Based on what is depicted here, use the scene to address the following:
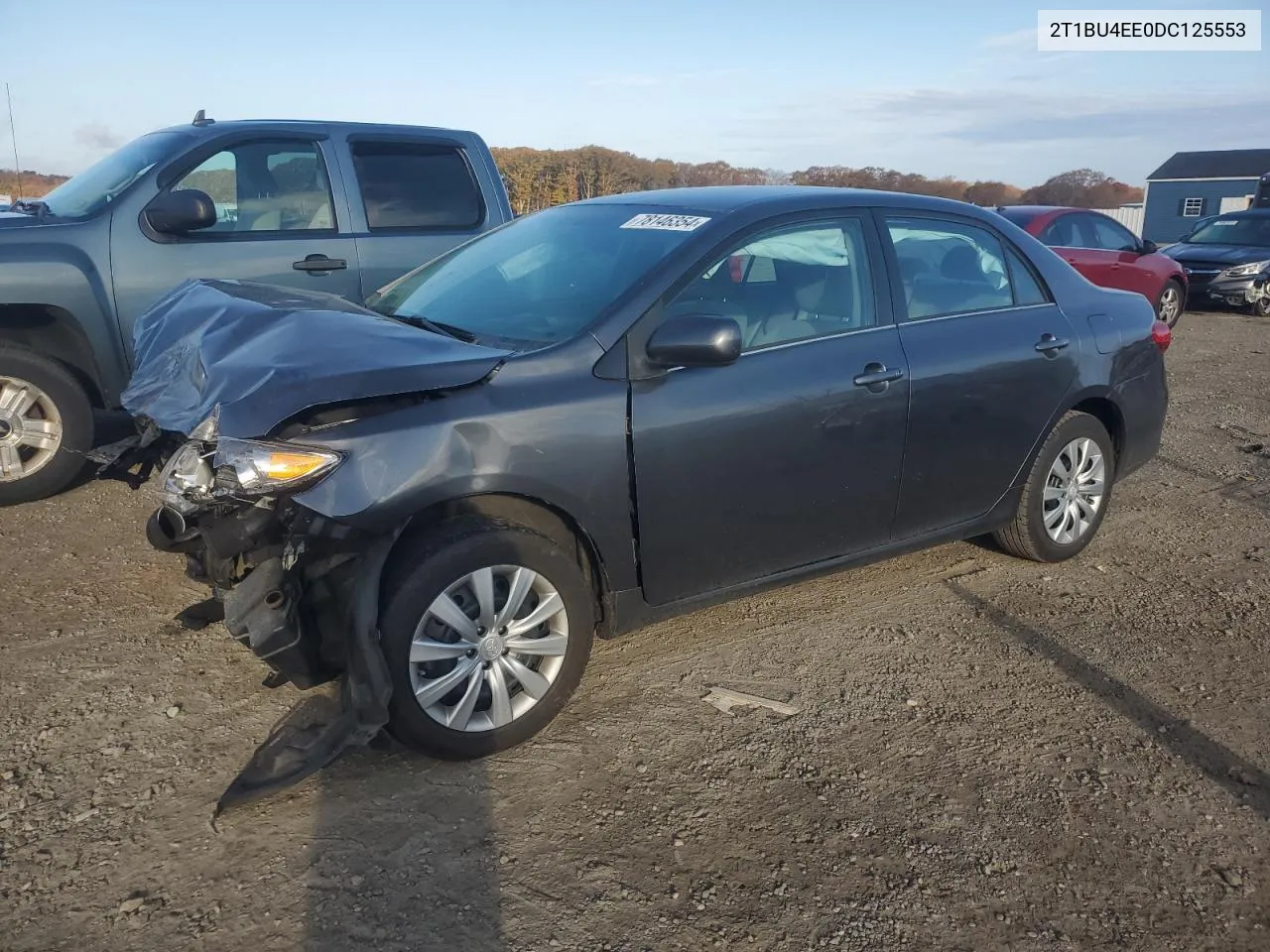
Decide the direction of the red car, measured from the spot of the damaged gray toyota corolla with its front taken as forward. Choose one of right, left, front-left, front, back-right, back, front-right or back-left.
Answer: back

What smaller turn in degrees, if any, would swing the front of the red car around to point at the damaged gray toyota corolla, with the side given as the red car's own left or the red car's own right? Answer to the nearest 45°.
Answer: approximately 135° to the red car's own right

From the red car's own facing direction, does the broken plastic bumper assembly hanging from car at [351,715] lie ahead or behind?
behind

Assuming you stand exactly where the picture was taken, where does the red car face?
facing away from the viewer and to the right of the viewer

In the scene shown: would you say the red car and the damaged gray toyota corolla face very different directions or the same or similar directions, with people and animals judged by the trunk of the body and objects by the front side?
very different directions
